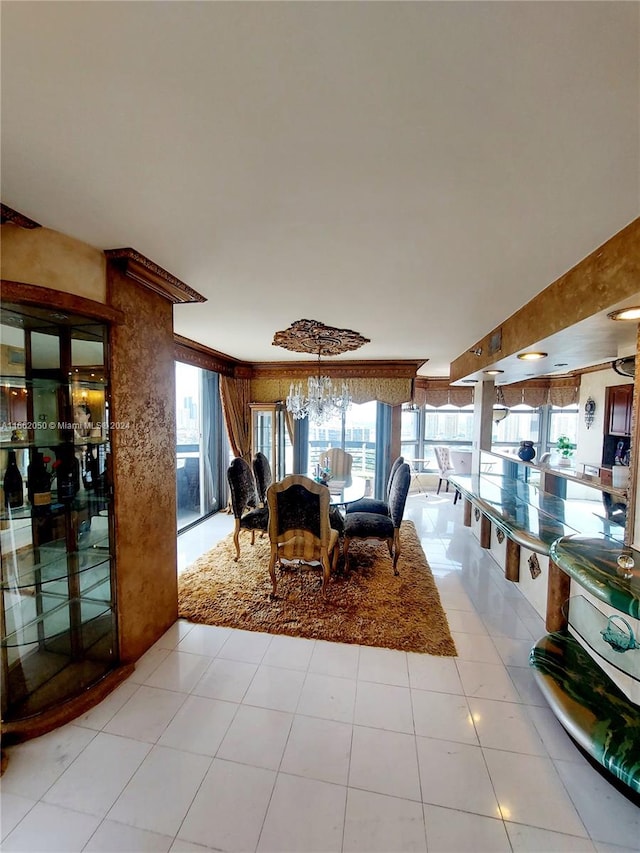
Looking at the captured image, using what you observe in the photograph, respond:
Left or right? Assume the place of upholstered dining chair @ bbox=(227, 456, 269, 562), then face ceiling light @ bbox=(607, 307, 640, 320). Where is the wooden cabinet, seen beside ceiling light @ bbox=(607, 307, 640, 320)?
left

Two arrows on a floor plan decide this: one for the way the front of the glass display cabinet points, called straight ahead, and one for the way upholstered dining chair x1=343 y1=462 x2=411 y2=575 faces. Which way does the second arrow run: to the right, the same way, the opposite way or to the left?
the opposite way

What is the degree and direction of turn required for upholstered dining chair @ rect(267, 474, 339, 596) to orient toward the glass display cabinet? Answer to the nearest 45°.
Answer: approximately 135° to its left

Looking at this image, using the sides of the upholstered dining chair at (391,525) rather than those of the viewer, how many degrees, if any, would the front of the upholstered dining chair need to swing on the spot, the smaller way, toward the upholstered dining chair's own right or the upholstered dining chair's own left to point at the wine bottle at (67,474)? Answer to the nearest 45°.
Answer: approximately 45° to the upholstered dining chair's own left

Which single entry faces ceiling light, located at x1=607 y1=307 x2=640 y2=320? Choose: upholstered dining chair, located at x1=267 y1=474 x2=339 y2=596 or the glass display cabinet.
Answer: the glass display cabinet

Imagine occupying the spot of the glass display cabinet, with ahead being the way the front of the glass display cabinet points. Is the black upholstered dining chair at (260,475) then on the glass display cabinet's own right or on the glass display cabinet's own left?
on the glass display cabinet's own left

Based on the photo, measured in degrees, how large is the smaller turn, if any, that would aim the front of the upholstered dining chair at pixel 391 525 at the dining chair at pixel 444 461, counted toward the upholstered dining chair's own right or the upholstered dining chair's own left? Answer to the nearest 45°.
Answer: approximately 90° to the upholstered dining chair's own right

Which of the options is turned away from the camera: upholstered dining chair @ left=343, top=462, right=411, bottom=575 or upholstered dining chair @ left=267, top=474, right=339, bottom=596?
upholstered dining chair @ left=267, top=474, right=339, bottom=596

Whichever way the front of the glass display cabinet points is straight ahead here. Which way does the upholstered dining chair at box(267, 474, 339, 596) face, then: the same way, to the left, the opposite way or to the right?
to the left

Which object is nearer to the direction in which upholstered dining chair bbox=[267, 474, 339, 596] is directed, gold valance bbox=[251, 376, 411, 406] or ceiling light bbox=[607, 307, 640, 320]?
the gold valance

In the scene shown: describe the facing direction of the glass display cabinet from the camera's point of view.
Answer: facing the viewer and to the right of the viewer

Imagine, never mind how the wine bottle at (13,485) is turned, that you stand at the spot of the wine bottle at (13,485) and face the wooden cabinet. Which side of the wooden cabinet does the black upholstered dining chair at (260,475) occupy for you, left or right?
left

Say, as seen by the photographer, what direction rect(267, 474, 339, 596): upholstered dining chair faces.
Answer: facing away from the viewer

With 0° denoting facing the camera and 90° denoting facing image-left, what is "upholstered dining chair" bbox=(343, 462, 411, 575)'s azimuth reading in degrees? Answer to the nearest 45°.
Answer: approximately 90°

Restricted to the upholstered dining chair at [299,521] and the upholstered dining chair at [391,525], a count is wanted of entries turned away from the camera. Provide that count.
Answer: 1
